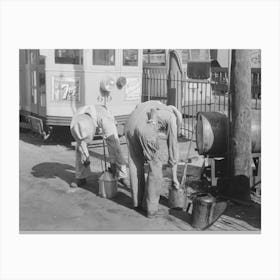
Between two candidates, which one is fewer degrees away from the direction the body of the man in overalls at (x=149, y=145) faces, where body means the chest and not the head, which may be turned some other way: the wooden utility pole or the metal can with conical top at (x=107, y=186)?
the wooden utility pole

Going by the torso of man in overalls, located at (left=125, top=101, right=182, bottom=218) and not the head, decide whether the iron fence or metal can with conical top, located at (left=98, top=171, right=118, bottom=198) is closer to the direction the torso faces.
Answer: the iron fence

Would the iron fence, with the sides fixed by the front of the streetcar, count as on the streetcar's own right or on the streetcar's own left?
on the streetcar's own left

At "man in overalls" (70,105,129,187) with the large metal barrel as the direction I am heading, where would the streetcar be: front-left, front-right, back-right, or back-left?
back-left

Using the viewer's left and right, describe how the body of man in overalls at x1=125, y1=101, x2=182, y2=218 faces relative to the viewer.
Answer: facing away from the viewer and to the right of the viewer

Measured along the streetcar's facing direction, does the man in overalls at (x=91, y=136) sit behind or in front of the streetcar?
in front
